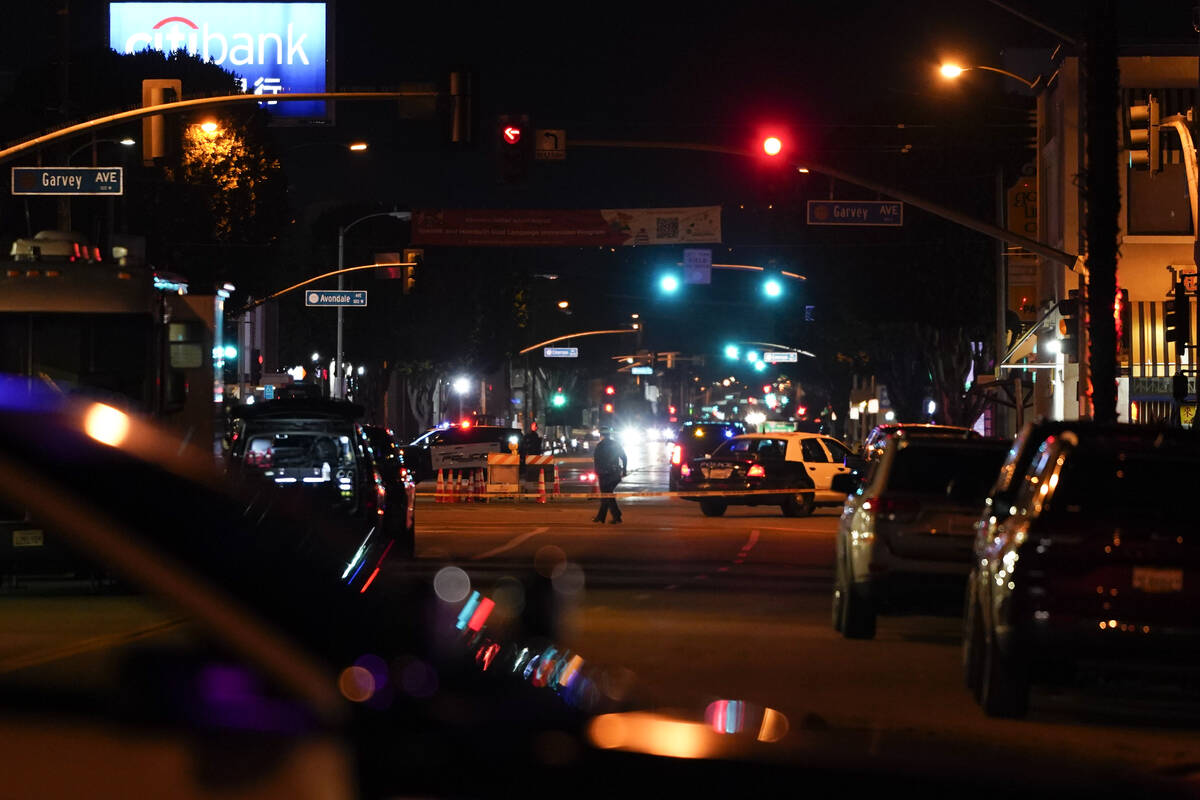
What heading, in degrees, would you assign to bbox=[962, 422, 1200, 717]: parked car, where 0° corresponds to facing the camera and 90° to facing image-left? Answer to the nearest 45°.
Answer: approximately 180°

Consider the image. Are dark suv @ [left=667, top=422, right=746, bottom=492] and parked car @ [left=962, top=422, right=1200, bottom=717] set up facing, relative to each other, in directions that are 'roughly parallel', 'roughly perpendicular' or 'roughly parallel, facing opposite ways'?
roughly parallel

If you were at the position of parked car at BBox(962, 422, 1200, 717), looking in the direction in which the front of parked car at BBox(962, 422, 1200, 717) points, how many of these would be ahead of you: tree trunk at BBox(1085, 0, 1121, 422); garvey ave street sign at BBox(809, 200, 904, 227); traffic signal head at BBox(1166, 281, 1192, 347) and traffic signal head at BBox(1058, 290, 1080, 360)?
4

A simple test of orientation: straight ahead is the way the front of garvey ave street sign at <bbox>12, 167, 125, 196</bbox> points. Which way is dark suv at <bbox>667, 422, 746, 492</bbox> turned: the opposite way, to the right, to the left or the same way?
the opposite way

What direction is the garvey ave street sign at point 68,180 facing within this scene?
toward the camera

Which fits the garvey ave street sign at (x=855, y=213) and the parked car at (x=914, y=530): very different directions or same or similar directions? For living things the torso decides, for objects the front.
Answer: very different directions

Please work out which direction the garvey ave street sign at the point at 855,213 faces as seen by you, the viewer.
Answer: facing the viewer

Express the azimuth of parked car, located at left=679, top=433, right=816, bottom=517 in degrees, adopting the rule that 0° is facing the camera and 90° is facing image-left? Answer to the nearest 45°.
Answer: approximately 225°

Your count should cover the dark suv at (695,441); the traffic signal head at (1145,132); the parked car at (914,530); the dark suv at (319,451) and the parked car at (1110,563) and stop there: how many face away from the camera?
4

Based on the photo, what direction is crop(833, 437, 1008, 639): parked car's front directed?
away from the camera

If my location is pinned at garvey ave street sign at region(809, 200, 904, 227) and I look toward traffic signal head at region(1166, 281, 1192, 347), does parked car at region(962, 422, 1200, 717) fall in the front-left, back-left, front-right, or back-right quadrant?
front-right

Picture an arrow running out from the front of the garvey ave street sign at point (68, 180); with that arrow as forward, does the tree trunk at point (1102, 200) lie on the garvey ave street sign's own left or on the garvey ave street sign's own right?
on the garvey ave street sign's own left

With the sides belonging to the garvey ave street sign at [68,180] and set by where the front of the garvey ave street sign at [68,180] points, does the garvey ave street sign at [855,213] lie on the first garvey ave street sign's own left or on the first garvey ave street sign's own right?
on the first garvey ave street sign's own left
